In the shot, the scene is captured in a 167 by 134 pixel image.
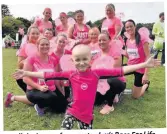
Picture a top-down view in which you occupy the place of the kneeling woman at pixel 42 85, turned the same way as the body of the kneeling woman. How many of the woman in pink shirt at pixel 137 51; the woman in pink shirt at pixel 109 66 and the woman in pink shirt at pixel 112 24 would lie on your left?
3

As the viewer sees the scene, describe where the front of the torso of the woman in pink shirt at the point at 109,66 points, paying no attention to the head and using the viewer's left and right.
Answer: facing the viewer and to the left of the viewer

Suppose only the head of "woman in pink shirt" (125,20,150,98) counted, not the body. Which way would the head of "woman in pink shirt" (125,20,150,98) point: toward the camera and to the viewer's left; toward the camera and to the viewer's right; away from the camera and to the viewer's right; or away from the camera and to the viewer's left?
toward the camera and to the viewer's left

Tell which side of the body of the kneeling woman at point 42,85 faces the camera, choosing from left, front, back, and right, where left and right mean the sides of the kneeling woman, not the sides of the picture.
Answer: front

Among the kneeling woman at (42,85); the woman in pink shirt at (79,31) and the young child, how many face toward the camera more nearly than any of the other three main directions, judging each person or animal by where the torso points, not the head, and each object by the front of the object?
3

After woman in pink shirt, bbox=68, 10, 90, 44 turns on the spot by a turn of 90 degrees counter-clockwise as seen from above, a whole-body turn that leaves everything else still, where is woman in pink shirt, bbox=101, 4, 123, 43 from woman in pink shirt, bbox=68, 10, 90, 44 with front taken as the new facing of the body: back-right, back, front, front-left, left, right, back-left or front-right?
front

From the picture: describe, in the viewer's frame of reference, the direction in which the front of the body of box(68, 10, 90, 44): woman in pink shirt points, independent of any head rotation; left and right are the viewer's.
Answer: facing the viewer

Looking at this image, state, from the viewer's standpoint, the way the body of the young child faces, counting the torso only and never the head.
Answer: toward the camera
